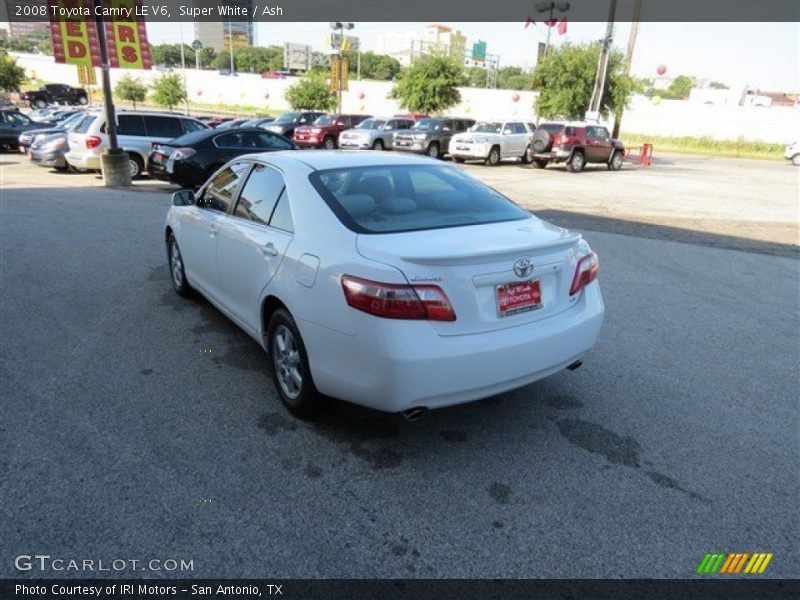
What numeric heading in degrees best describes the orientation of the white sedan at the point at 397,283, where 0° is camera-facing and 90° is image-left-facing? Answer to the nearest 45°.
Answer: approximately 135°

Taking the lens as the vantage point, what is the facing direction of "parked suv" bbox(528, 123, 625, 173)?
facing away from the viewer and to the right of the viewer

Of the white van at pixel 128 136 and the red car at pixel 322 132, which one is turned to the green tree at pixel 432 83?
the white van

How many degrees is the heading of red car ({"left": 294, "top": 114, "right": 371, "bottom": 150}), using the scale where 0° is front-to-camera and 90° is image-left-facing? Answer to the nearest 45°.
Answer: approximately 45°

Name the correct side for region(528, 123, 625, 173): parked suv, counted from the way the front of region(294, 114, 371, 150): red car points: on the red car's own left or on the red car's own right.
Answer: on the red car's own left

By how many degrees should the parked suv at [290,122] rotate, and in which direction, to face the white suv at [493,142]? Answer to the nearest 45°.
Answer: approximately 90° to its left

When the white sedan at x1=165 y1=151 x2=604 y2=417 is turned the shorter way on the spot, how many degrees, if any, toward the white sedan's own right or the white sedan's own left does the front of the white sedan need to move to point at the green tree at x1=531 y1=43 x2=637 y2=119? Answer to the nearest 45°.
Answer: approximately 45° to the white sedan's own right

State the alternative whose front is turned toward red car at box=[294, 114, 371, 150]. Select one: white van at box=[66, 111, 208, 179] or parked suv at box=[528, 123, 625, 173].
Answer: the white van

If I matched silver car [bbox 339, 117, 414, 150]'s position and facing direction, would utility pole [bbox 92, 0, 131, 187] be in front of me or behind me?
in front

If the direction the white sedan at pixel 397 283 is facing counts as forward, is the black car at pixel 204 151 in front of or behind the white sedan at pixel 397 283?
in front

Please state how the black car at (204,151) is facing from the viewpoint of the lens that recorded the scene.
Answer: facing away from the viewer and to the right of the viewer
